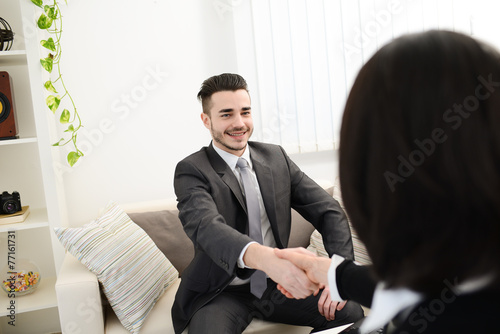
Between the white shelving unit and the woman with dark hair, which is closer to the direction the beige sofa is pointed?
the woman with dark hair

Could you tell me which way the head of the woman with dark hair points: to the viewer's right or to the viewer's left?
to the viewer's left

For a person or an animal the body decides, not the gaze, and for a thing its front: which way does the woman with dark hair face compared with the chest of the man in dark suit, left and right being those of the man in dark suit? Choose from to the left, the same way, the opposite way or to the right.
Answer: the opposite way

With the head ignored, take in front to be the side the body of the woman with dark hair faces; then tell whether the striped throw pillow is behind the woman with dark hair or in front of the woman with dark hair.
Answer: in front

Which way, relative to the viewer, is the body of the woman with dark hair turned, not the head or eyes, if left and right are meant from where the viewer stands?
facing away from the viewer and to the left of the viewer

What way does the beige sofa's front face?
toward the camera

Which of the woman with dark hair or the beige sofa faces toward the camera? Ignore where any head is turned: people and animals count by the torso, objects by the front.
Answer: the beige sofa

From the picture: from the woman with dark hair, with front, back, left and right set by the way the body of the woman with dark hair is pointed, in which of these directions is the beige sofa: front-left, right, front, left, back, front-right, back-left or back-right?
front

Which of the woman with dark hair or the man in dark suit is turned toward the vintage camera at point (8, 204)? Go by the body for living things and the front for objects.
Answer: the woman with dark hair

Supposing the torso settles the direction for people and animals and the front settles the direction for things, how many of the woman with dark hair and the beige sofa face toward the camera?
1

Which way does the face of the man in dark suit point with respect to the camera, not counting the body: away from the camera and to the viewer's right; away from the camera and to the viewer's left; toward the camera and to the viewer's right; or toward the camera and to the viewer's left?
toward the camera and to the viewer's right

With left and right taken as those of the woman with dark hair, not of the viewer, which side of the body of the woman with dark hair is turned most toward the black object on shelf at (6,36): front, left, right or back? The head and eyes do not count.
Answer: front

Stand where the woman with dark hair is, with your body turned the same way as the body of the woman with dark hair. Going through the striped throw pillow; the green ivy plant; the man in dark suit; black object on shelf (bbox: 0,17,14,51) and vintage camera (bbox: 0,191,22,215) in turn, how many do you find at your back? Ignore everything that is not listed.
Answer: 0

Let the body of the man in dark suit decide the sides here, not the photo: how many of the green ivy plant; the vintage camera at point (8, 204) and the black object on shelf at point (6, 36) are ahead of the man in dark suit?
0

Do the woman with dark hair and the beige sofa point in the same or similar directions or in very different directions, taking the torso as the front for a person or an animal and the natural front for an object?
very different directions

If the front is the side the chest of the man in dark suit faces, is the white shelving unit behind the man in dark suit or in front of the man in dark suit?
behind

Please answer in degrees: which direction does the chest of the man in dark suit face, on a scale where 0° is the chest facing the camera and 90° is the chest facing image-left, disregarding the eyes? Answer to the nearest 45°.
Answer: approximately 315°
